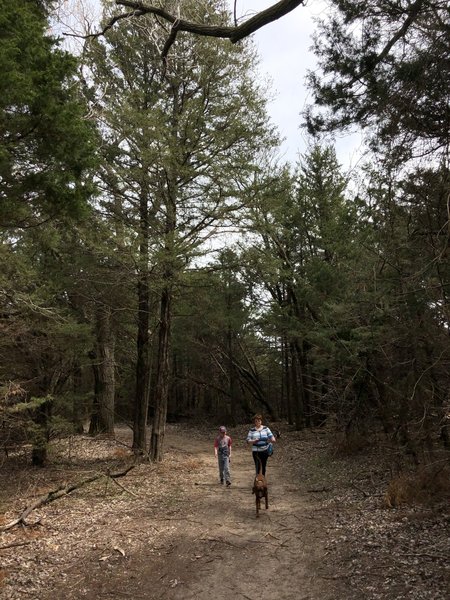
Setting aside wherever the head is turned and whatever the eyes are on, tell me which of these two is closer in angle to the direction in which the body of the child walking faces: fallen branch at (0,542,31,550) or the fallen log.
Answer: the fallen branch

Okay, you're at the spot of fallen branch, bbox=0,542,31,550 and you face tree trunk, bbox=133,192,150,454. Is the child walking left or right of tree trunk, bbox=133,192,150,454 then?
right

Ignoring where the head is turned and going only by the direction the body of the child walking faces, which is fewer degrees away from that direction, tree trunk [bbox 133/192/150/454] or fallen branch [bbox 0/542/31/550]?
the fallen branch

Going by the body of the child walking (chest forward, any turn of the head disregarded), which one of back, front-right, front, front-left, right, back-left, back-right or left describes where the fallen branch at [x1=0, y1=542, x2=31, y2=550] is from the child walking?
front-right

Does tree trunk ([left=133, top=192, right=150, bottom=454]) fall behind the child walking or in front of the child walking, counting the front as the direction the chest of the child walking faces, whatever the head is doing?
behind

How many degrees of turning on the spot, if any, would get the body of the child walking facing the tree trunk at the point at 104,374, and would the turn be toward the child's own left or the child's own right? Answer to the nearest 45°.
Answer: approximately 135° to the child's own right

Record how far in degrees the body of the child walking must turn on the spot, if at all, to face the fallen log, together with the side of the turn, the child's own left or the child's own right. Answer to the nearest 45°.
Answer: approximately 90° to the child's own right

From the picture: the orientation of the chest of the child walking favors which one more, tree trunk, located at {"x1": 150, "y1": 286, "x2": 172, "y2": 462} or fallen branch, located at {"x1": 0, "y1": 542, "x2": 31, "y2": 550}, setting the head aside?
the fallen branch

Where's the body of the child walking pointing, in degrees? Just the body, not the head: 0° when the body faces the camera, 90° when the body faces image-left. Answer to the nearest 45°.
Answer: approximately 0°
